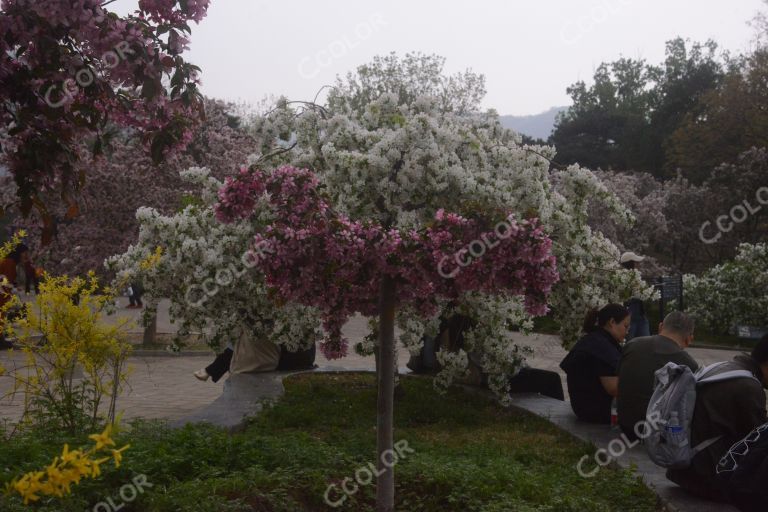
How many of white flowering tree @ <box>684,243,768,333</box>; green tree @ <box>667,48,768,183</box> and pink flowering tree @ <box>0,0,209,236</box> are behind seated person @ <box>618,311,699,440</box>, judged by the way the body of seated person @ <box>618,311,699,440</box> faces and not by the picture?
1

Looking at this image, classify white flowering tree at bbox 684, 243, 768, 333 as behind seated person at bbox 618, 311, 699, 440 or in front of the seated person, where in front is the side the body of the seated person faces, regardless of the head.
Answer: in front

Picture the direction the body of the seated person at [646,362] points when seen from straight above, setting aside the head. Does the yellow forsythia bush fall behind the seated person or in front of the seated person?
behind

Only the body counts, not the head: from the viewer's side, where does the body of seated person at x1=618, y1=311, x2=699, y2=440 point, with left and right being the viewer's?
facing away from the viewer and to the right of the viewer

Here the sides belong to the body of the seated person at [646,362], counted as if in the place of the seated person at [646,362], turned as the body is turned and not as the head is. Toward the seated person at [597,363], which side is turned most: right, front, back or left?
left

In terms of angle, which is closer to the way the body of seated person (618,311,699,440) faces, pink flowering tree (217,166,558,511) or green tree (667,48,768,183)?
the green tree

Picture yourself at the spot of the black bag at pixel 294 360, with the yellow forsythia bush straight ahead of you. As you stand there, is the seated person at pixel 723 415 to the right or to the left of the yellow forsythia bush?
left

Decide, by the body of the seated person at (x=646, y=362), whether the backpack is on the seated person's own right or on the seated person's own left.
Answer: on the seated person's own right

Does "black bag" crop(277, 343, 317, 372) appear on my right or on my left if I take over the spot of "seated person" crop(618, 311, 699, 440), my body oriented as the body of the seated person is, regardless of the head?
on my left

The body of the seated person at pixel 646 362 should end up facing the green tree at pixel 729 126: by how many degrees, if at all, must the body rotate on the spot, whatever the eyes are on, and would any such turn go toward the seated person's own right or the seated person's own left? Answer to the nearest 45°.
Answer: approximately 45° to the seated person's own left

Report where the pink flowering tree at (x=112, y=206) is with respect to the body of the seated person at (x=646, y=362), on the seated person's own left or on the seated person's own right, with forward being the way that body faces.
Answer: on the seated person's own left
